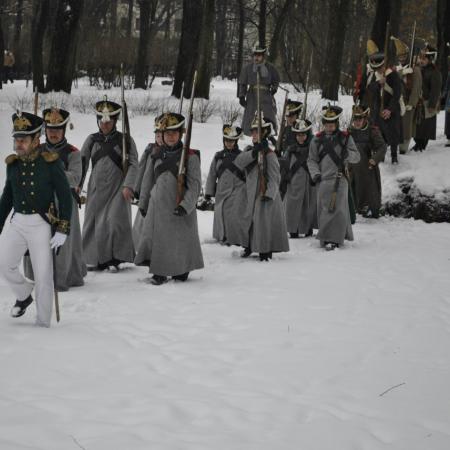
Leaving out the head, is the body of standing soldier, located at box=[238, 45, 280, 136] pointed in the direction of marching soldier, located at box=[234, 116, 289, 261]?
yes

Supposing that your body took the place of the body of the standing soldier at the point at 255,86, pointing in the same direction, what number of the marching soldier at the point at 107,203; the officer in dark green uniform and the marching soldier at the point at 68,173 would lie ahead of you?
3

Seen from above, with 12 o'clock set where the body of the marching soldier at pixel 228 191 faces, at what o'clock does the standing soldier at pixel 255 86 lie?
the standing soldier at pixel 255 86 is roughly at 6 o'clock from the marching soldier at pixel 228 191.

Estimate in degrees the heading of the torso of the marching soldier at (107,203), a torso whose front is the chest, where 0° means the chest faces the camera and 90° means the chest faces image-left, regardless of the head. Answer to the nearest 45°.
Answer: approximately 0°

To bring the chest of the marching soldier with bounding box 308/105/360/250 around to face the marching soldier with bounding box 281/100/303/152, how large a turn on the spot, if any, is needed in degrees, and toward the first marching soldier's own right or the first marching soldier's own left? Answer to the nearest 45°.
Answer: approximately 180°

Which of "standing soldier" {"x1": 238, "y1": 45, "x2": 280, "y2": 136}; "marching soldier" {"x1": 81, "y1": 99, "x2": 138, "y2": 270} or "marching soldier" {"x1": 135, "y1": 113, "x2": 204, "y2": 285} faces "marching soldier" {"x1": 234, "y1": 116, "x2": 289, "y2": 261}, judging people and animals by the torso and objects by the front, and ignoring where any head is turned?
"standing soldier" {"x1": 238, "y1": 45, "x2": 280, "y2": 136}

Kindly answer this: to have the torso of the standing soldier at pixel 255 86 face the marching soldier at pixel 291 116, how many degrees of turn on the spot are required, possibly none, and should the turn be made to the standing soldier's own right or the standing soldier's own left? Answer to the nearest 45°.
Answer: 0° — they already face them

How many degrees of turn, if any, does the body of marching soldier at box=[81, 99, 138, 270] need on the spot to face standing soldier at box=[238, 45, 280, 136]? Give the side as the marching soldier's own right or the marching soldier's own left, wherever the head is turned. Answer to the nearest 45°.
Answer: approximately 135° to the marching soldier's own left

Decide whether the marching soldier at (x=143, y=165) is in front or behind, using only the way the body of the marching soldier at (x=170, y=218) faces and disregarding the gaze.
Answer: behind
